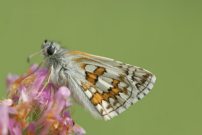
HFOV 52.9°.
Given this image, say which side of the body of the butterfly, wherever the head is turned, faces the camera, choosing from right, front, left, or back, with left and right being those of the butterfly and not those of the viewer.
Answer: left
